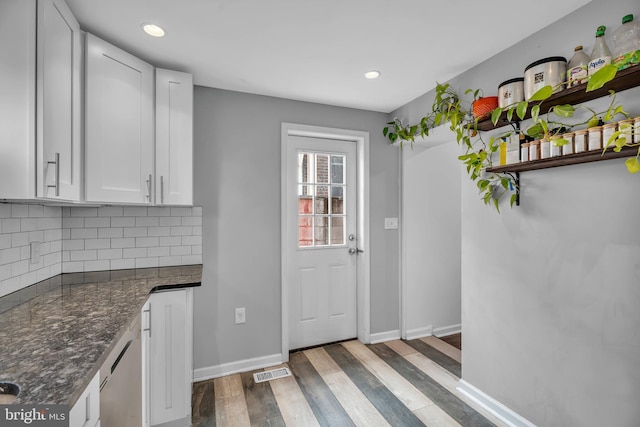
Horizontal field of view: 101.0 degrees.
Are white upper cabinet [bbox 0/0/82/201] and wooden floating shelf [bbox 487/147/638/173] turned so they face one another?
yes

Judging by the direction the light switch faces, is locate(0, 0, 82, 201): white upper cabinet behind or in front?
in front

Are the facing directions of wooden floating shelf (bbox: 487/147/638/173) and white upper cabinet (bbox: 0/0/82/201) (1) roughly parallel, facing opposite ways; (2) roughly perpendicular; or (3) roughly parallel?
roughly parallel, facing opposite ways

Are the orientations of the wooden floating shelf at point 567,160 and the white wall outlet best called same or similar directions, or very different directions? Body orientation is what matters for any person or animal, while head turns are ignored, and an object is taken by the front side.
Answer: very different directions

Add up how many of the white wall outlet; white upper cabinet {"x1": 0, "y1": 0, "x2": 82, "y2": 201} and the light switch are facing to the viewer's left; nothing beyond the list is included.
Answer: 0

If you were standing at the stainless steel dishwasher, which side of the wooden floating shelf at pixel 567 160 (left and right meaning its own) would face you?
front

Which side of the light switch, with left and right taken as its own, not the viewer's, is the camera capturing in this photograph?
front

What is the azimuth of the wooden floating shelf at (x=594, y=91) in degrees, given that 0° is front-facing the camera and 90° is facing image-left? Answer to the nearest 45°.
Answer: approximately 45°

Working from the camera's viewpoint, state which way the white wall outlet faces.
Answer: facing the viewer and to the right of the viewer

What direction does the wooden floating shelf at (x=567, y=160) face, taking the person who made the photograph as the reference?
facing the viewer and to the left of the viewer

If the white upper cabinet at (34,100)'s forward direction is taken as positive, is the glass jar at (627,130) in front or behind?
in front

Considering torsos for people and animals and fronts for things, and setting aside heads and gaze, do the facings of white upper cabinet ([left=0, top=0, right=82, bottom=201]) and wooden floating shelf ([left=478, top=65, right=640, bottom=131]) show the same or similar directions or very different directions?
very different directions

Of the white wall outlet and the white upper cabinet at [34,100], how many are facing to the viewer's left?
0

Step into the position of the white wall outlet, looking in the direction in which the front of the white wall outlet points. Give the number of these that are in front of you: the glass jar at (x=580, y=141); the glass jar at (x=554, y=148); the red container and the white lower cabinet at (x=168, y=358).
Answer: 4
